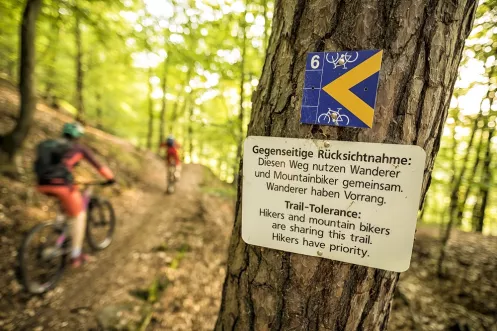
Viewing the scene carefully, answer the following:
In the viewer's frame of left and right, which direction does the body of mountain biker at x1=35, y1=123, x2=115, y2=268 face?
facing away from the viewer and to the right of the viewer

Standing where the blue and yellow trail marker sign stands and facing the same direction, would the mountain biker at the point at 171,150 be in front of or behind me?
behind

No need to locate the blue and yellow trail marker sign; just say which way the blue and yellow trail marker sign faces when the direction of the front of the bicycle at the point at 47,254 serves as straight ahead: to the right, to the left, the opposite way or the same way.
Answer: the opposite way

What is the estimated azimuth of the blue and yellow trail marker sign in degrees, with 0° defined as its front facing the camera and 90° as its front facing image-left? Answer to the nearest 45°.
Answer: approximately 0°

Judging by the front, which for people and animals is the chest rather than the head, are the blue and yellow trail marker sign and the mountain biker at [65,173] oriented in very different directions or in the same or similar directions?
very different directions

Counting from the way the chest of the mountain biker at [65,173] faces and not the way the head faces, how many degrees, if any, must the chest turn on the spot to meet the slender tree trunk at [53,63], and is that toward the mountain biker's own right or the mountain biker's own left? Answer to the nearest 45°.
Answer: approximately 45° to the mountain biker's own left

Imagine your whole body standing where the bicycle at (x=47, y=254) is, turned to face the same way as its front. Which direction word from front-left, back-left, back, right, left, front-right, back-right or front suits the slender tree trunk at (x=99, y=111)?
front-left

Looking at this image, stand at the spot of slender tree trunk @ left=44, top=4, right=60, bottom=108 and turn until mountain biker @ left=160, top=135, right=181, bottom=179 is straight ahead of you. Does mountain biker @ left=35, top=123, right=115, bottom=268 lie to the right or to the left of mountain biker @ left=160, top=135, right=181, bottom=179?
right

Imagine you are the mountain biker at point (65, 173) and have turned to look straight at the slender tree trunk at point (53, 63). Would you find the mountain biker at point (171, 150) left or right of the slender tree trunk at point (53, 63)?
right

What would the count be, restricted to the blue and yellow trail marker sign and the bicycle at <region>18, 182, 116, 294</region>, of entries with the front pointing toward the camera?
1

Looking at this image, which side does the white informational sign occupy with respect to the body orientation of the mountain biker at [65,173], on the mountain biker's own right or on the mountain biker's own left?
on the mountain biker's own right
